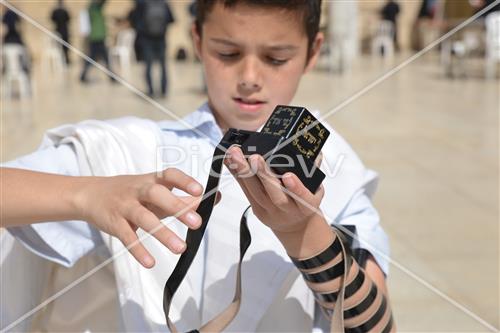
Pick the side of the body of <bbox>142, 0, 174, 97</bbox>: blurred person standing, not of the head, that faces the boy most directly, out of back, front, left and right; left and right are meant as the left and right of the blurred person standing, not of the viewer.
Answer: back

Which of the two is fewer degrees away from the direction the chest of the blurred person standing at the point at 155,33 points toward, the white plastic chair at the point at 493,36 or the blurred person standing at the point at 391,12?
the blurred person standing

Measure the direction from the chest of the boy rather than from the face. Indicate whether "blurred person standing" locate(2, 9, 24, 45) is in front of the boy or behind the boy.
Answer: behind

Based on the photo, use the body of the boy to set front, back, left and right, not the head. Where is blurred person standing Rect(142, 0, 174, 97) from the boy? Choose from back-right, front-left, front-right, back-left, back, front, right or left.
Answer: back

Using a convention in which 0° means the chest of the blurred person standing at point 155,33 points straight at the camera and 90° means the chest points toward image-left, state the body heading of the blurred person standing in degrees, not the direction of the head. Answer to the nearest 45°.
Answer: approximately 180°

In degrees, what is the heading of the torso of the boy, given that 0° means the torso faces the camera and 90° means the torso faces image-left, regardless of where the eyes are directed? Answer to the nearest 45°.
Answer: approximately 0°

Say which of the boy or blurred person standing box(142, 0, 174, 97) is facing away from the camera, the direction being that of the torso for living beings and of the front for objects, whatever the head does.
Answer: the blurred person standing

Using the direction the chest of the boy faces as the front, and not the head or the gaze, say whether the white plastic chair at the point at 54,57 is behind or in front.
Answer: behind

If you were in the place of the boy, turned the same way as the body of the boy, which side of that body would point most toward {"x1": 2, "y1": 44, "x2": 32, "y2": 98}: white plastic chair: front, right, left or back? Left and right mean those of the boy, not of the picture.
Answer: back

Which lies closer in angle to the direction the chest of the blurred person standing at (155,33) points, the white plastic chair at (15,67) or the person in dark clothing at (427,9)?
the person in dark clothing

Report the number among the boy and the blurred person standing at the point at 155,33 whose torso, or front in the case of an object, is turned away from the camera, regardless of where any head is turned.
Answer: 1
